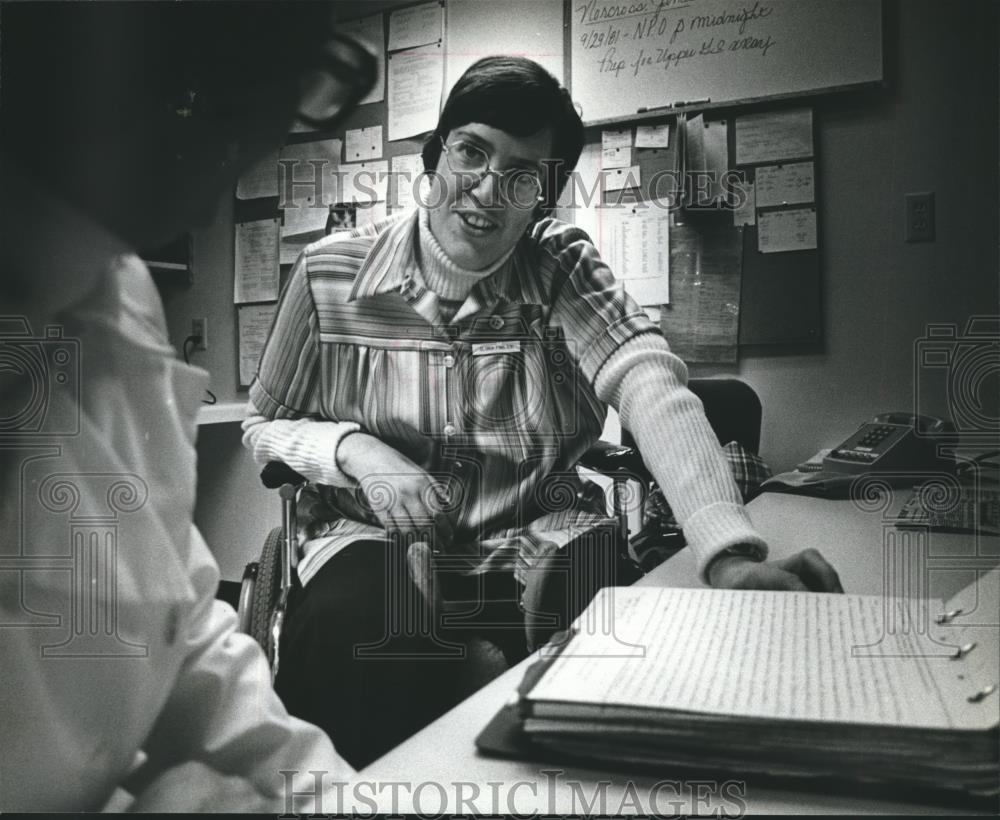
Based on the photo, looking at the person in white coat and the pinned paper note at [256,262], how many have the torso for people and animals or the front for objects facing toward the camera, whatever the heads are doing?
1

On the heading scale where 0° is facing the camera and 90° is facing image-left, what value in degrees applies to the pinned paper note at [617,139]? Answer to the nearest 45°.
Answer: approximately 0°

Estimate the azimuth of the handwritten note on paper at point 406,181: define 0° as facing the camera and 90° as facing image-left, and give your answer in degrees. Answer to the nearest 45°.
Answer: approximately 0°

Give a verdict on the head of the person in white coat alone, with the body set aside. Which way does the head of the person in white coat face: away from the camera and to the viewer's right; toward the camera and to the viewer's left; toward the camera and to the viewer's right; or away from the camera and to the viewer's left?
away from the camera and to the viewer's right
